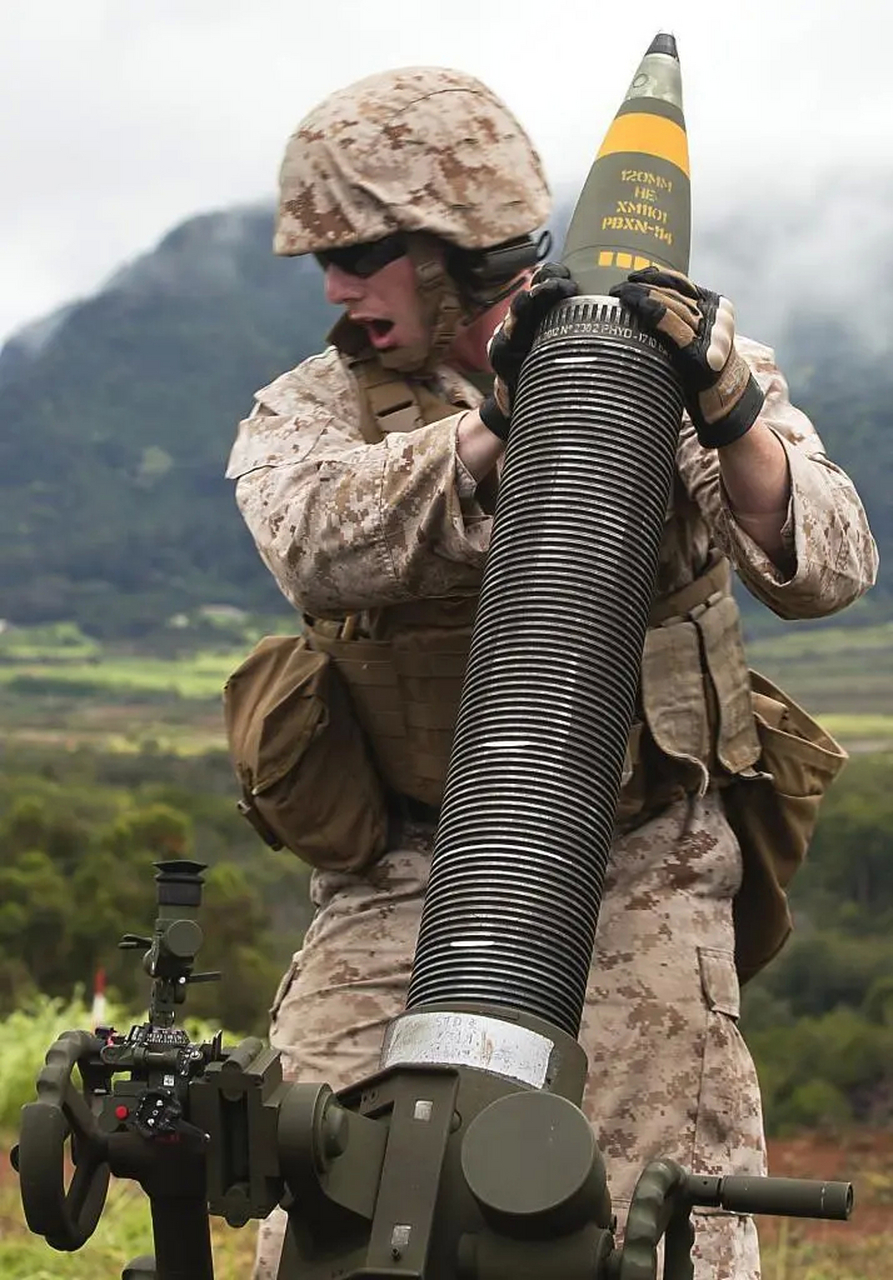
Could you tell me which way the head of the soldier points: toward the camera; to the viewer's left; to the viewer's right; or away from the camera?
to the viewer's left

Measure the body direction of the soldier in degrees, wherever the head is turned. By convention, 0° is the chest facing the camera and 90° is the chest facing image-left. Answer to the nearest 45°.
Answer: approximately 0°
